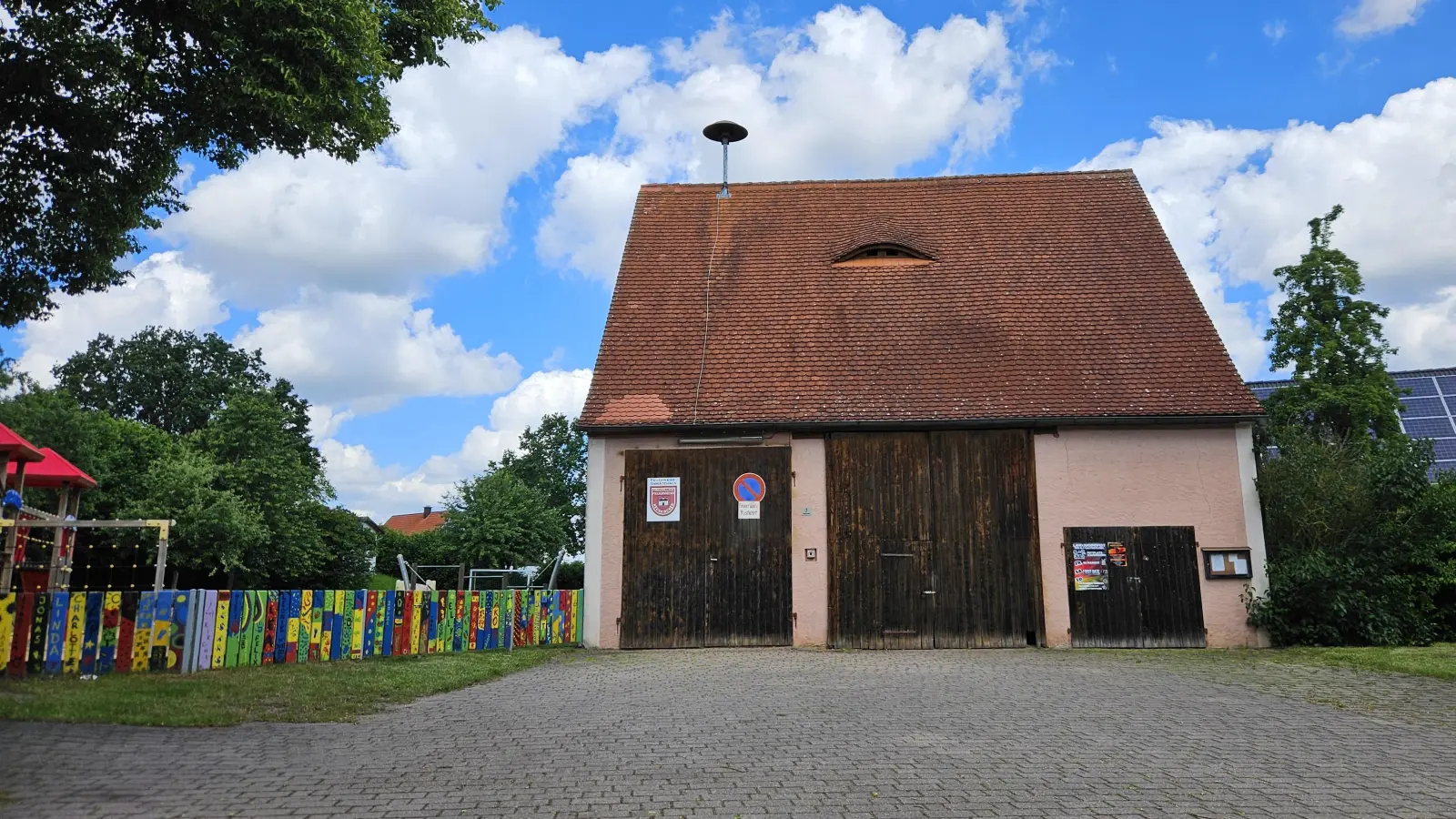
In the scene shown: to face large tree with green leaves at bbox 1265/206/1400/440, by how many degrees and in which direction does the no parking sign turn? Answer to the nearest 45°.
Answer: approximately 135° to its left

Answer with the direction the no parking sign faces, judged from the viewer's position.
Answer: facing the viewer

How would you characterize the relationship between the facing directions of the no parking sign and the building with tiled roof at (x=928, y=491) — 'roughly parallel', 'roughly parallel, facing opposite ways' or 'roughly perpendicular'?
roughly parallel

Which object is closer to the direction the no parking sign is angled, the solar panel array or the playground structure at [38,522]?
the playground structure

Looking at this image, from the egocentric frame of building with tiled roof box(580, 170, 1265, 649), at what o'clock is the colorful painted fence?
The colorful painted fence is roughly at 2 o'clock from the building with tiled roof.

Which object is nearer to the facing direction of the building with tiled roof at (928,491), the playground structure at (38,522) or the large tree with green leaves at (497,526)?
the playground structure

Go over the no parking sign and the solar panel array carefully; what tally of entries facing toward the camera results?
2

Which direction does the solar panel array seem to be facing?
toward the camera

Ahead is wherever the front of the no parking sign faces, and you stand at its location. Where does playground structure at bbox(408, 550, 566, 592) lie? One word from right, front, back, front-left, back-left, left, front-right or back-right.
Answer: back-right

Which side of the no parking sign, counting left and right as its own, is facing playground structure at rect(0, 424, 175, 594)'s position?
right

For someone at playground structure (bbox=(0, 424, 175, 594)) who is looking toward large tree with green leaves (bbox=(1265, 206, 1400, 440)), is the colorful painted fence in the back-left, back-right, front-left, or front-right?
front-right

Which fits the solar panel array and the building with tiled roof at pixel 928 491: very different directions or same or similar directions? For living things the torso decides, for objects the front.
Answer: same or similar directions

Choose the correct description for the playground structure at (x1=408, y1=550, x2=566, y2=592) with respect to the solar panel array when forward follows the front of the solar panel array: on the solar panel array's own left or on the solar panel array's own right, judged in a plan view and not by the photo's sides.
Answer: on the solar panel array's own right

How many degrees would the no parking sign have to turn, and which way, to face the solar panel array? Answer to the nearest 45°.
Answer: approximately 135° to its left
